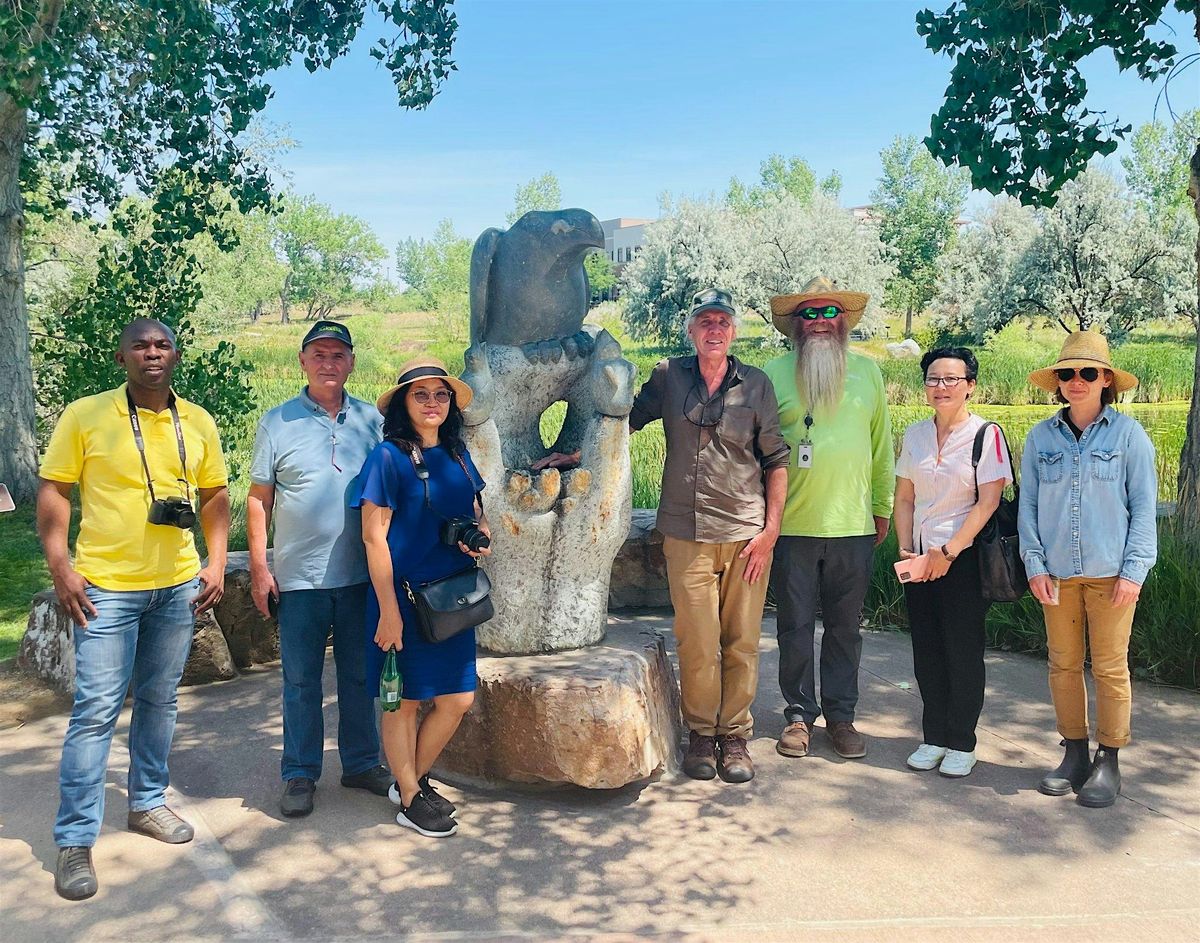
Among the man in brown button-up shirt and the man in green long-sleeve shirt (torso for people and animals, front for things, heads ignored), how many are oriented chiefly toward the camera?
2

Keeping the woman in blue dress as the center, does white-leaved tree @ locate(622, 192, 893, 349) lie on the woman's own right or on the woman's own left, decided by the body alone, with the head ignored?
on the woman's own left

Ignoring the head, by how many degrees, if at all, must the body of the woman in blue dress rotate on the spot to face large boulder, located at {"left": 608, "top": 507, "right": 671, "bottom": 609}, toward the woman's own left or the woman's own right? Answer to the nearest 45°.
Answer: approximately 90° to the woman's own left

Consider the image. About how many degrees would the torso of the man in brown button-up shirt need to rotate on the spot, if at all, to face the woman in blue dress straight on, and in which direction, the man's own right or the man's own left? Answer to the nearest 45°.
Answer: approximately 45° to the man's own right

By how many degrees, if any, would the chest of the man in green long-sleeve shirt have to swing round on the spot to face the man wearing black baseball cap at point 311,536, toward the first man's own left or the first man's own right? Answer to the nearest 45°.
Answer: approximately 45° to the first man's own right

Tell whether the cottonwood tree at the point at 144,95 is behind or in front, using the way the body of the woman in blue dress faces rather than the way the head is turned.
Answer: behind

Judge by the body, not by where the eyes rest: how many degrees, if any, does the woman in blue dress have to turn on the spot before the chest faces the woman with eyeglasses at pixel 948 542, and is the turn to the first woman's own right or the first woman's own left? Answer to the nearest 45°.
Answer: approximately 45° to the first woman's own left

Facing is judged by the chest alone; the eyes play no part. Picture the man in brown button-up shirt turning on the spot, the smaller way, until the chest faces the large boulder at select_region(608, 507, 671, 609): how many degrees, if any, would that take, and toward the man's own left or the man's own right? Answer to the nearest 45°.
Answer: approximately 180°

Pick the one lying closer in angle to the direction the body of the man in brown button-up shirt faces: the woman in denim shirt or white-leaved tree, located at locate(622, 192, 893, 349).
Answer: the woman in denim shirt

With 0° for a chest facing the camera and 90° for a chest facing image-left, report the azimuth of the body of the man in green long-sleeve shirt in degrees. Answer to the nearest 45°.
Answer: approximately 0°

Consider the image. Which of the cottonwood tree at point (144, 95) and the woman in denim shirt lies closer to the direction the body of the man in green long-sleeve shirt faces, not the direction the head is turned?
the woman in denim shirt
